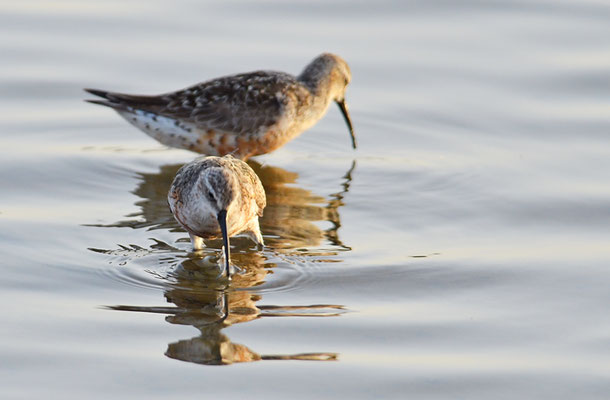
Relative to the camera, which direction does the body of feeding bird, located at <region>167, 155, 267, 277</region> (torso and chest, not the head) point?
toward the camera

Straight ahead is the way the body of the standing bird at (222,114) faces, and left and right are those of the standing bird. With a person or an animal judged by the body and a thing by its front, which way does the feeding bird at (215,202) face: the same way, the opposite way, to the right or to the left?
to the right

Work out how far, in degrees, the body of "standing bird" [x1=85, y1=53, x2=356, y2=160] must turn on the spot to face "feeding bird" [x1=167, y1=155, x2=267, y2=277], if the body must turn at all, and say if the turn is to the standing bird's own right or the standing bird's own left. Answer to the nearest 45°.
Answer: approximately 90° to the standing bird's own right

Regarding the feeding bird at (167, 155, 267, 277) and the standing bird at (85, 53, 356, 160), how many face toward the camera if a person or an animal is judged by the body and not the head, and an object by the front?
1

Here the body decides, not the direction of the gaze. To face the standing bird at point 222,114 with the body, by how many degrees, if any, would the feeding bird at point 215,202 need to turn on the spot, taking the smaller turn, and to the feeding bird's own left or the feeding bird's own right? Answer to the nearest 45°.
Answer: approximately 180°

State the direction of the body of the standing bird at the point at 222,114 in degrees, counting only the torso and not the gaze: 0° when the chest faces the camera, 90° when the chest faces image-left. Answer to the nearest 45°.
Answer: approximately 270°
